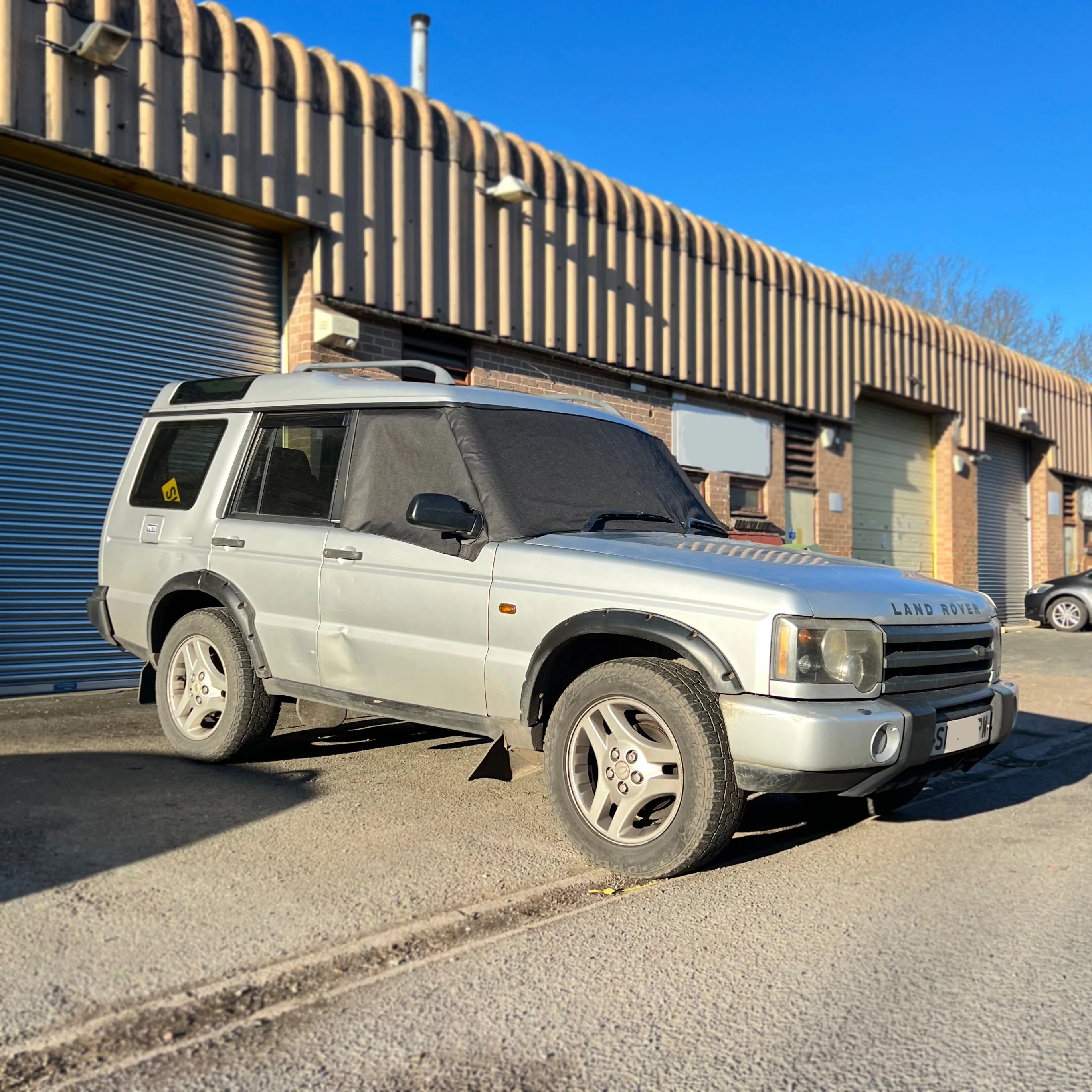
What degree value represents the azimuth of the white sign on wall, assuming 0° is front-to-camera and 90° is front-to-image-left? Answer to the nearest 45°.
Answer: approximately 315°

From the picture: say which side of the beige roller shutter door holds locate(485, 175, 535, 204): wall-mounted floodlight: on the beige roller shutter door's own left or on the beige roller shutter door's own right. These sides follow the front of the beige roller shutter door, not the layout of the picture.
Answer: on the beige roller shutter door's own right

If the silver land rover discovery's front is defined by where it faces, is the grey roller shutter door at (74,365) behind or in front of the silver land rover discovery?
behind

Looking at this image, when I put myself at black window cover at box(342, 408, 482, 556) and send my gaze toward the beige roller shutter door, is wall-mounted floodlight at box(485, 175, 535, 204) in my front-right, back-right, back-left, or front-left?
front-left

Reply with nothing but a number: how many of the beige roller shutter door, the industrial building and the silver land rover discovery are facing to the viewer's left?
0

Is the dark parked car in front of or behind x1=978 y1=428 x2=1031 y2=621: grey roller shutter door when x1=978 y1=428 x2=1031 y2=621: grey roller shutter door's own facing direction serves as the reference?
in front

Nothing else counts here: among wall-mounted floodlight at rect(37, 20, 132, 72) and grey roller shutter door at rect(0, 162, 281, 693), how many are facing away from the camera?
0

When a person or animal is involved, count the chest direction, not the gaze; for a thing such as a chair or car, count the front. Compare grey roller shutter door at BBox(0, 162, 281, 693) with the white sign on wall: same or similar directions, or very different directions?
same or similar directions

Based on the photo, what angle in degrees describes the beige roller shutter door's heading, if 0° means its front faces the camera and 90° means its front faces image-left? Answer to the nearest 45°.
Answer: approximately 315°

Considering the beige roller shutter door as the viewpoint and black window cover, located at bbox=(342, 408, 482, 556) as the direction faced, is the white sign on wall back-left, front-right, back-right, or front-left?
front-right

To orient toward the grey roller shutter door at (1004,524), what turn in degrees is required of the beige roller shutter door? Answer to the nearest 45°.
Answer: approximately 90° to its left

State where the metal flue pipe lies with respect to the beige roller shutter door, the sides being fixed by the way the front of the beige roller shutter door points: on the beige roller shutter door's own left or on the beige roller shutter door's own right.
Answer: on the beige roller shutter door's own right

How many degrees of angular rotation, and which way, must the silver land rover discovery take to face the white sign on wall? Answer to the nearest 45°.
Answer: approximately 135° to its left

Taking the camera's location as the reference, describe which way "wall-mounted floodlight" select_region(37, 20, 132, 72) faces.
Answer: facing the viewer and to the right of the viewer

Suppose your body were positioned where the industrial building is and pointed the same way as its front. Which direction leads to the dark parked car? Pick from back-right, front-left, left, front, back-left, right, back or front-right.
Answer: left

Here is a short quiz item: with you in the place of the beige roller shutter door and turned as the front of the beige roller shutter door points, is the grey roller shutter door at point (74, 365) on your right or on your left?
on your right
